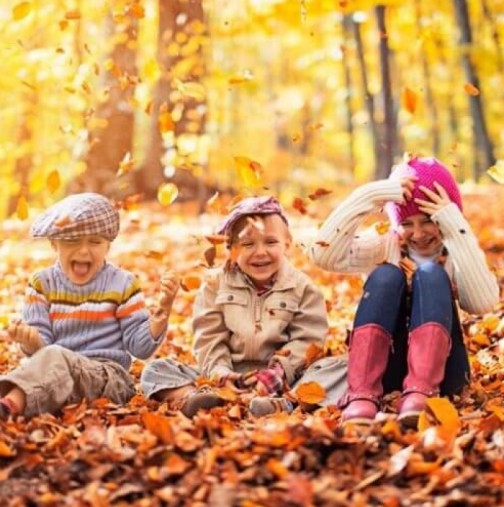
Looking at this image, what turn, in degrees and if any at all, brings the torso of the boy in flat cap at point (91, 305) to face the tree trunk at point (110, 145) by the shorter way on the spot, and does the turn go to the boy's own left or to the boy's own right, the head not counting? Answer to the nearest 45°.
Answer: approximately 180°

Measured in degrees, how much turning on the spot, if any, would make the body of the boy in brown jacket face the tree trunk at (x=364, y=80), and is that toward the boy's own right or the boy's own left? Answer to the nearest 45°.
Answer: approximately 180°

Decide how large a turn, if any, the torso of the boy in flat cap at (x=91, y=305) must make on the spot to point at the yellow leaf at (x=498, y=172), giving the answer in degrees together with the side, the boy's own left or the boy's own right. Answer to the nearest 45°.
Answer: approximately 90° to the boy's own left

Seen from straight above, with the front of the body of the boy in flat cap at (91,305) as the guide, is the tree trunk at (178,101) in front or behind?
behind

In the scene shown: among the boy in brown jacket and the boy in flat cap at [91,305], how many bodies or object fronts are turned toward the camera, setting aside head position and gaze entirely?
2

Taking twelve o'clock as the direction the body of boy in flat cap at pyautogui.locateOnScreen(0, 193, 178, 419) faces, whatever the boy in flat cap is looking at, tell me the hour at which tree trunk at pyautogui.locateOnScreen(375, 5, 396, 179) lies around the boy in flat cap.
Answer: The tree trunk is roughly at 7 o'clock from the boy in flat cap.

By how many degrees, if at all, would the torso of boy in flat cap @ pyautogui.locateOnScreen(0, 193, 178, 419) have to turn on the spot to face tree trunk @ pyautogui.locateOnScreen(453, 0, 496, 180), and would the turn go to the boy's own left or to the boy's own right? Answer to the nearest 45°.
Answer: approximately 135° to the boy's own left

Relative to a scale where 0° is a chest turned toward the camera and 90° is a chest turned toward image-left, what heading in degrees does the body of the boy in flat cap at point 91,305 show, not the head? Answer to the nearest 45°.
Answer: approximately 0°

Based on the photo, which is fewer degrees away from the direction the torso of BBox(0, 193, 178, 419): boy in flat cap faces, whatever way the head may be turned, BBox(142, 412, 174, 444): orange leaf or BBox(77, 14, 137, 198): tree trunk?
the orange leaf
